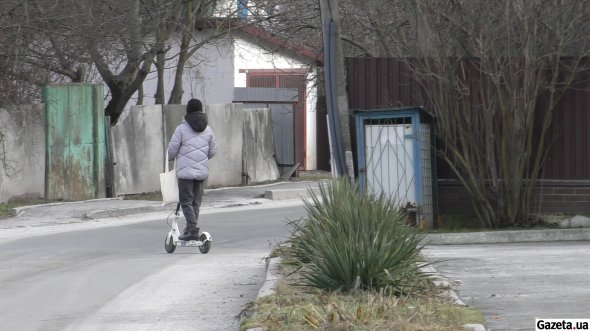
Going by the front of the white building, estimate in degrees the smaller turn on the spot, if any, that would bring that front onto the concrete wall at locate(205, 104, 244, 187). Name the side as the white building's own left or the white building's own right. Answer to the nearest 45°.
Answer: approximately 45° to the white building's own right

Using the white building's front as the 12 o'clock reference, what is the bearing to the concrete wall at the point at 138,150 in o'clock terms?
The concrete wall is roughly at 2 o'clock from the white building.

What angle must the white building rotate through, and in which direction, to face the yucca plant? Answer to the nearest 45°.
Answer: approximately 45° to its right

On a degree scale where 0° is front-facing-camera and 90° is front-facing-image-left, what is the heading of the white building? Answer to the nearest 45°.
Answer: approximately 315°
